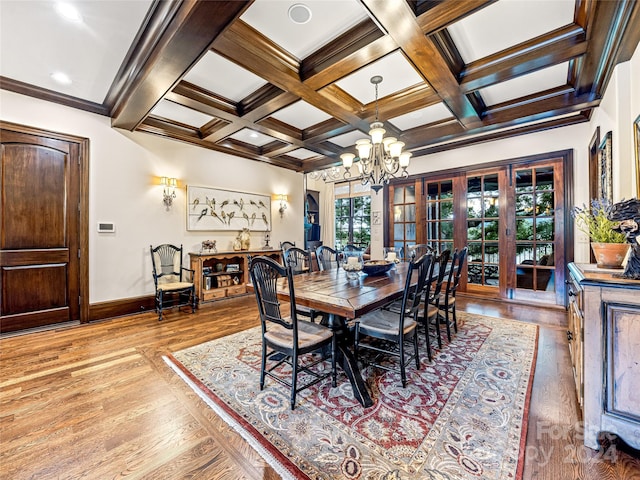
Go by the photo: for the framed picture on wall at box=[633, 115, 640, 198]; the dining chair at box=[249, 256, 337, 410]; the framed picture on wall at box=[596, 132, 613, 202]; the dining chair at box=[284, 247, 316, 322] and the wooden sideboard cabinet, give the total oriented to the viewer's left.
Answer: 3

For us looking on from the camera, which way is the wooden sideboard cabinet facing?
facing to the left of the viewer

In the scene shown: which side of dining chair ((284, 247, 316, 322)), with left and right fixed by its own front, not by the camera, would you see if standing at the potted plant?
front

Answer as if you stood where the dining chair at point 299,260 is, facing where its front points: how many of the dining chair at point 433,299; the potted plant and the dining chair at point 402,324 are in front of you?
3

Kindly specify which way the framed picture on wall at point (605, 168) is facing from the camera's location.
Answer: facing to the left of the viewer

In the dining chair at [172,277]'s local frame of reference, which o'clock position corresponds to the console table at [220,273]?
The console table is roughly at 10 o'clock from the dining chair.

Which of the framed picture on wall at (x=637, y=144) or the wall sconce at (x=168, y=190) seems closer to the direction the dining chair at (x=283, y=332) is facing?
the framed picture on wall

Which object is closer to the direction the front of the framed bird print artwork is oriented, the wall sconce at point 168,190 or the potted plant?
the potted plant

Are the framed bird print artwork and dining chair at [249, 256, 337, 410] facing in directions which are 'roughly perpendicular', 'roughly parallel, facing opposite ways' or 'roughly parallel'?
roughly perpendicular

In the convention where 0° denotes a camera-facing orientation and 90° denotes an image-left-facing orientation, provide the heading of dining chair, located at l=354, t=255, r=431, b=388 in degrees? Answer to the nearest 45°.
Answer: approximately 135°

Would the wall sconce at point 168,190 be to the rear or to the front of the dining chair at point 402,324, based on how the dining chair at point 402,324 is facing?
to the front

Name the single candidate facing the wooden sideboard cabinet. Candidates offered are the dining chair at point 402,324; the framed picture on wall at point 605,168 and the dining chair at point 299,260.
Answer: the dining chair at point 299,260

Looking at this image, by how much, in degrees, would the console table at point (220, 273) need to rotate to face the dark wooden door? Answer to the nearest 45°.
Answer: approximately 90° to its right

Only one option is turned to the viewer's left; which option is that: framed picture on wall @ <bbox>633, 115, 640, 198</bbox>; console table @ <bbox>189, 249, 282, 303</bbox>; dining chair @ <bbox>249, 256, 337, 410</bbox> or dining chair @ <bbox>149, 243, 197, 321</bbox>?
the framed picture on wall

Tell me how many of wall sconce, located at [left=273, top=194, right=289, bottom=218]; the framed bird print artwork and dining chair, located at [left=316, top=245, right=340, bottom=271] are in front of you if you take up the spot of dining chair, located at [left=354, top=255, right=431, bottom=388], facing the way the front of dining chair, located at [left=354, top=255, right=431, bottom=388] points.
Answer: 3

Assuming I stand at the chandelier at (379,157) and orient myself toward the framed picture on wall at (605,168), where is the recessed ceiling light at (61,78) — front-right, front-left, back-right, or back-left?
back-right

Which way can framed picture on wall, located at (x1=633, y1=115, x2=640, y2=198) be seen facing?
to the viewer's left
